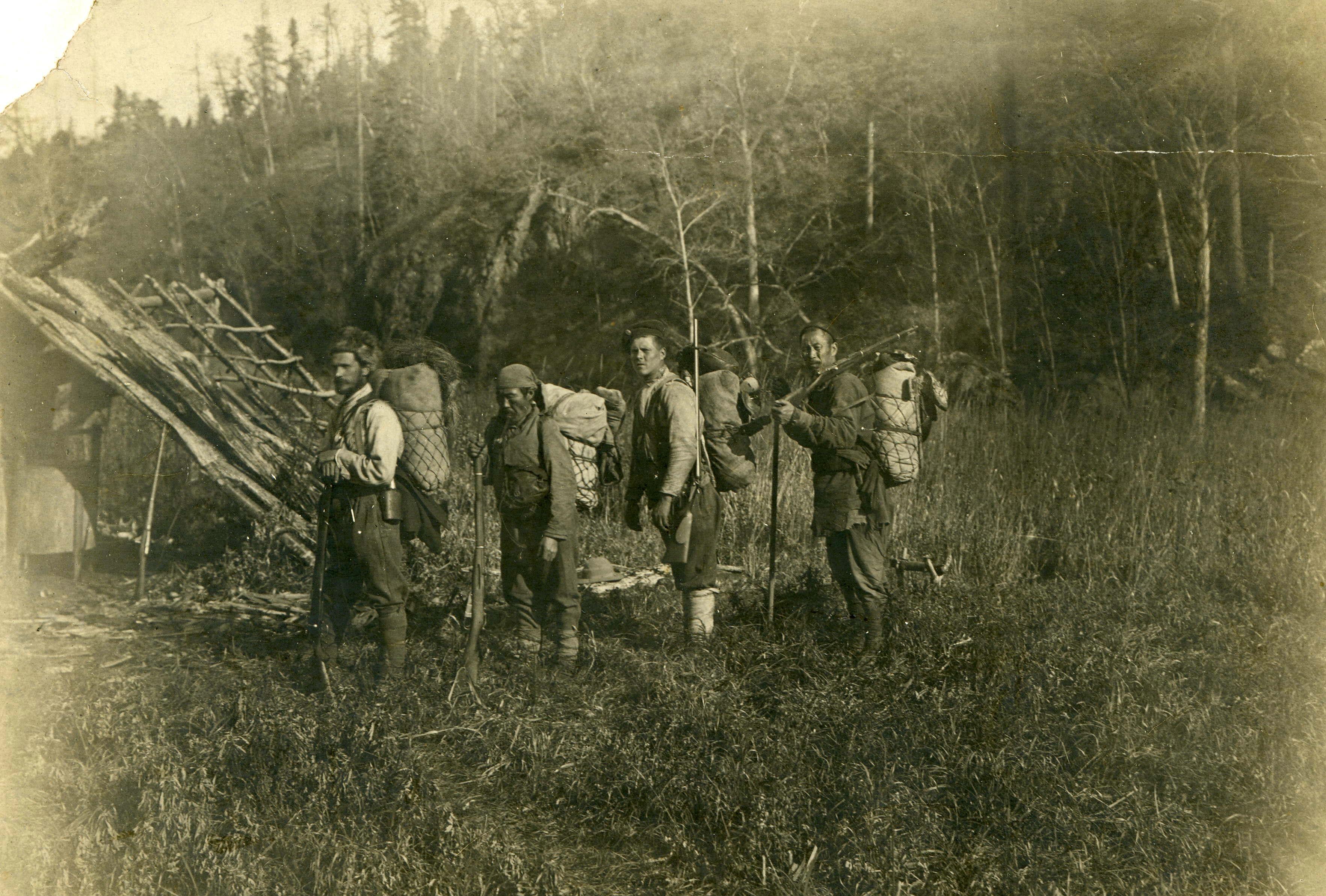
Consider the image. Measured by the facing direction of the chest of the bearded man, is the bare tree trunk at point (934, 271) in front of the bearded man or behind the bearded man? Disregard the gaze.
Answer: behind

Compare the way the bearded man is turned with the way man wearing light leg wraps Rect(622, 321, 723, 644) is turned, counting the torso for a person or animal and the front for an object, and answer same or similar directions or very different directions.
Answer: same or similar directions

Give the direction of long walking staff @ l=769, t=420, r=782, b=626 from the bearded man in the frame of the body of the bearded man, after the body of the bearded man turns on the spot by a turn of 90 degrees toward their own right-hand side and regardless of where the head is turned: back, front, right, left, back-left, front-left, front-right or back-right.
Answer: back-right

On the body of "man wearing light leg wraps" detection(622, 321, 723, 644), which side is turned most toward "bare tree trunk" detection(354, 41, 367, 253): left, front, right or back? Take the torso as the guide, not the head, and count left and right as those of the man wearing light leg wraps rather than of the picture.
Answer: right

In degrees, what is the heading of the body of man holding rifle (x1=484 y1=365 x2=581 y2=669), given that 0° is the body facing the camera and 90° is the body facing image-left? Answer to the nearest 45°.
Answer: approximately 45°

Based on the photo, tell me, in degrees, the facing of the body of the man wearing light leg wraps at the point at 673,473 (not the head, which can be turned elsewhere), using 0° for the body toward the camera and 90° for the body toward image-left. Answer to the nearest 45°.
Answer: approximately 45°

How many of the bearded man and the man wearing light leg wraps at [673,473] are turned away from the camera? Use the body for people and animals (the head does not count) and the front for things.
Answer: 0

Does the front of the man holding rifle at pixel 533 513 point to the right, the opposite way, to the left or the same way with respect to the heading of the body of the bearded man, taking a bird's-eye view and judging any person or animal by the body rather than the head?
the same way

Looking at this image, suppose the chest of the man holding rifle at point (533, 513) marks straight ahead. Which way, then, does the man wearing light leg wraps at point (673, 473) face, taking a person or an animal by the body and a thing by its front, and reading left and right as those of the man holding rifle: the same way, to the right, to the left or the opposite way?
the same way

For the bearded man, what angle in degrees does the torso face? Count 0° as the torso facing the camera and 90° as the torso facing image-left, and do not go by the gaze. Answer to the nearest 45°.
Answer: approximately 45°

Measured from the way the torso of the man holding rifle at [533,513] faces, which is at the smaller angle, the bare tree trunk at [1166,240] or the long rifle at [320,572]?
the long rifle

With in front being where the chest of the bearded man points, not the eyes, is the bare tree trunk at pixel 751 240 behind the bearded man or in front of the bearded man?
behind

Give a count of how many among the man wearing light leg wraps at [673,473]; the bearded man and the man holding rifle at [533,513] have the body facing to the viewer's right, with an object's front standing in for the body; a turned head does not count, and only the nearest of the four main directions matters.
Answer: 0
